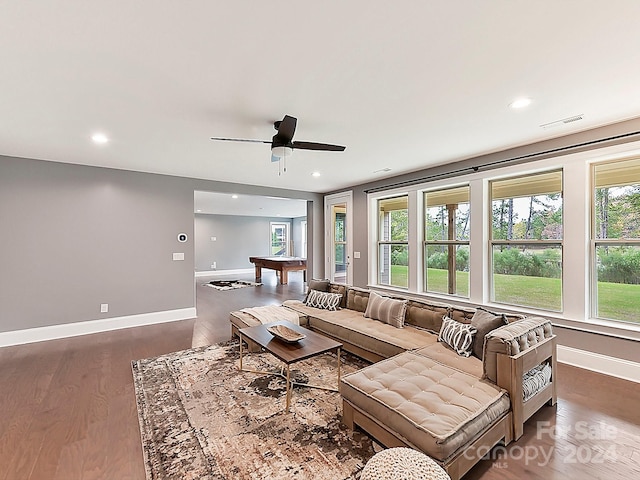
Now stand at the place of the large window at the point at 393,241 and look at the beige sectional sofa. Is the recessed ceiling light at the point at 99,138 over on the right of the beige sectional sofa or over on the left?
right

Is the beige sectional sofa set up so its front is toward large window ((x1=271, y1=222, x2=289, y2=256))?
no

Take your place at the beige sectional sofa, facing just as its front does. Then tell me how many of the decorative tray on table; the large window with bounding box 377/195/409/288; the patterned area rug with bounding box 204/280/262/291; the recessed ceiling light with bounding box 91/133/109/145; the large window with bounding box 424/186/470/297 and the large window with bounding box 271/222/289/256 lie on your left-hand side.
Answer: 0

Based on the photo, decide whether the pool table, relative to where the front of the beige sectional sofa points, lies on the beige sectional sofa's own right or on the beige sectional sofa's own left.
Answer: on the beige sectional sofa's own right

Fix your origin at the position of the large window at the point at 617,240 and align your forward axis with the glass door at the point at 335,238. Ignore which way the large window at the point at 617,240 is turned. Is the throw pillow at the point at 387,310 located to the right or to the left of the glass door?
left

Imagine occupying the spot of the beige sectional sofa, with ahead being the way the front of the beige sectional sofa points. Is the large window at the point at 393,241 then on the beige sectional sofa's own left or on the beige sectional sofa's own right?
on the beige sectional sofa's own right

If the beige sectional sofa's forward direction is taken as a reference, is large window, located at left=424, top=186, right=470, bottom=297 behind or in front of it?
behind

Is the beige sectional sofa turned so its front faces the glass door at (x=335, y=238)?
no

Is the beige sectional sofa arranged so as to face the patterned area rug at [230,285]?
no

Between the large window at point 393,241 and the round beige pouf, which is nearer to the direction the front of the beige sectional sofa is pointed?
the round beige pouf

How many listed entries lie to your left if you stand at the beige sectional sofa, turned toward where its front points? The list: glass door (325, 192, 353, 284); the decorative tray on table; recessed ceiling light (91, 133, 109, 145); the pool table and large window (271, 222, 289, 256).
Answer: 0

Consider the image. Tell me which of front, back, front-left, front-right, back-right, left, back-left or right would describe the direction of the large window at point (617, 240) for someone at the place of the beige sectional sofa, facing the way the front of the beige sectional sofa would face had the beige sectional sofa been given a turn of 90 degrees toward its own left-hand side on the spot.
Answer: left

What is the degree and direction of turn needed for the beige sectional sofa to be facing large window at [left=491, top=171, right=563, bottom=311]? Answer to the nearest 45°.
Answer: approximately 180°

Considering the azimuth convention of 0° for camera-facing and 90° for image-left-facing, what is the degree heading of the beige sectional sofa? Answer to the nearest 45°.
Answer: approximately 45°

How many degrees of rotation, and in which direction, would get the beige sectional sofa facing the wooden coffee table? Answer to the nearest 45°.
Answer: approximately 45° to its right

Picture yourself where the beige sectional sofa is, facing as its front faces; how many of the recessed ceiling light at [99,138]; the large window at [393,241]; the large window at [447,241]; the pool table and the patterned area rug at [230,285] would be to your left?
0
